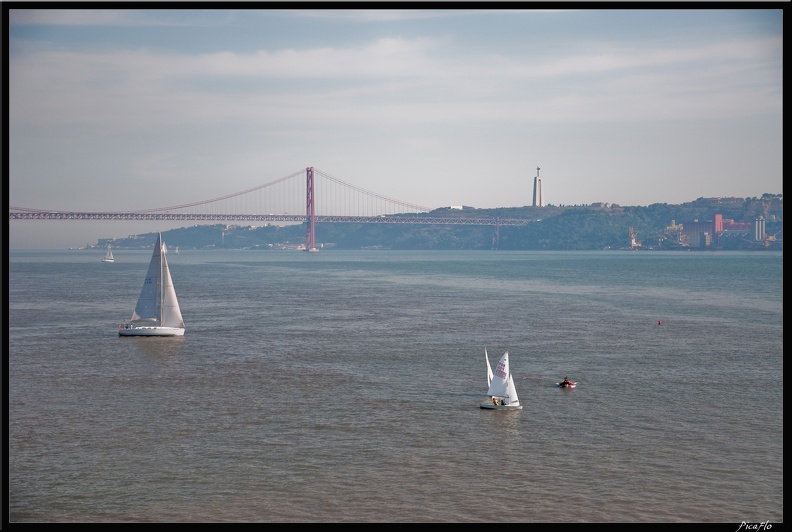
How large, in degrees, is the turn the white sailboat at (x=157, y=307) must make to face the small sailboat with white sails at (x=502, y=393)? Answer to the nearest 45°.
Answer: approximately 45° to its right

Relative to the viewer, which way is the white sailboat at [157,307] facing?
to the viewer's right
